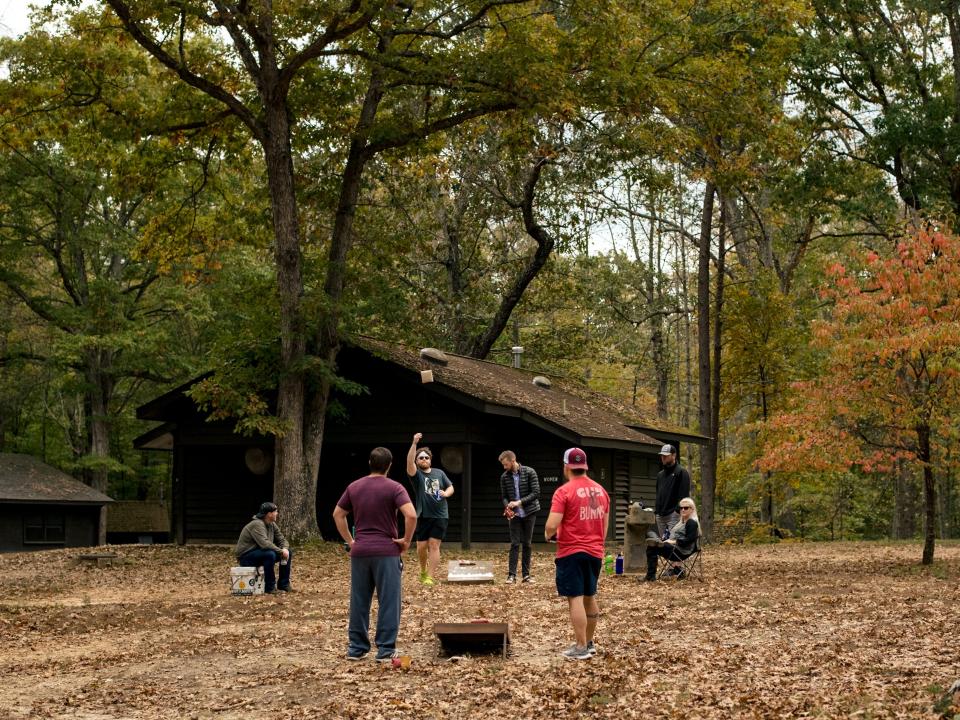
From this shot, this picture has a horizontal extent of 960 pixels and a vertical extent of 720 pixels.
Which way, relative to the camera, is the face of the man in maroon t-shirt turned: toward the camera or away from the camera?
away from the camera

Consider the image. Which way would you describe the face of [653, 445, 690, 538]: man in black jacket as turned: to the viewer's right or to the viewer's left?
to the viewer's left

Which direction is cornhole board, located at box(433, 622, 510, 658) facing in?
away from the camera

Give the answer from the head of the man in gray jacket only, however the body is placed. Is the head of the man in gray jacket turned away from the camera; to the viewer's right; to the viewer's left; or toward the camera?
to the viewer's right

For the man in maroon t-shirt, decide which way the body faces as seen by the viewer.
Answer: away from the camera

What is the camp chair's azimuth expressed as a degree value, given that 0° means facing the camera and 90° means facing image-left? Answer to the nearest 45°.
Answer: approximately 90°

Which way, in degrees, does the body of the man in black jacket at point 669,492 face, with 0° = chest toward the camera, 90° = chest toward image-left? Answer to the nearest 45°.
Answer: approximately 45°

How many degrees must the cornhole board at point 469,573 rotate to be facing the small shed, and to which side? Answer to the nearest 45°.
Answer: approximately 135° to its right
